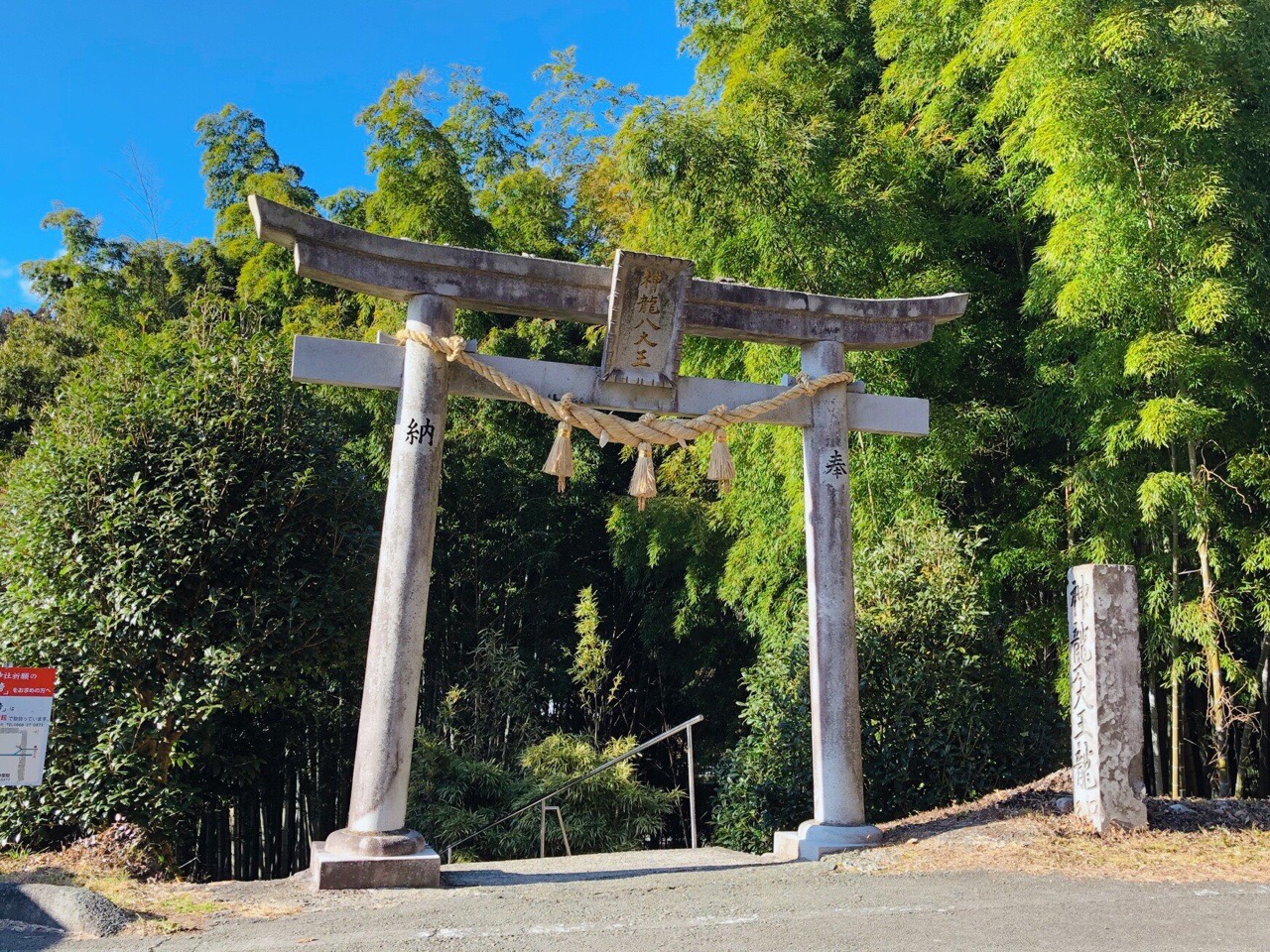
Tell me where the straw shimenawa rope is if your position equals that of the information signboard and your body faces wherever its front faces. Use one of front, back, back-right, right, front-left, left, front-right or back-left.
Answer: left

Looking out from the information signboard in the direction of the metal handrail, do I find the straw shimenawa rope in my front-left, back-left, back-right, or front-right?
front-right

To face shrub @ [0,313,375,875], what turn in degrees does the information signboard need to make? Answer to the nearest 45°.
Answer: approximately 180°

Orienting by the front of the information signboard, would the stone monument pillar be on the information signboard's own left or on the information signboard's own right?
on the information signboard's own left

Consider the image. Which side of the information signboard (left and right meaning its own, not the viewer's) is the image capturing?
front

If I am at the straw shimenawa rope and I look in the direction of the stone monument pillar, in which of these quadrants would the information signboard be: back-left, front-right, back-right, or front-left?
back-right

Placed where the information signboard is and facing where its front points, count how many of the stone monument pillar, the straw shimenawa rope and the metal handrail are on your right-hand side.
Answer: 0

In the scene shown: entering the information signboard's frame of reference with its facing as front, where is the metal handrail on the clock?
The metal handrail is roughly at 8 o'clock from the information signboard.
